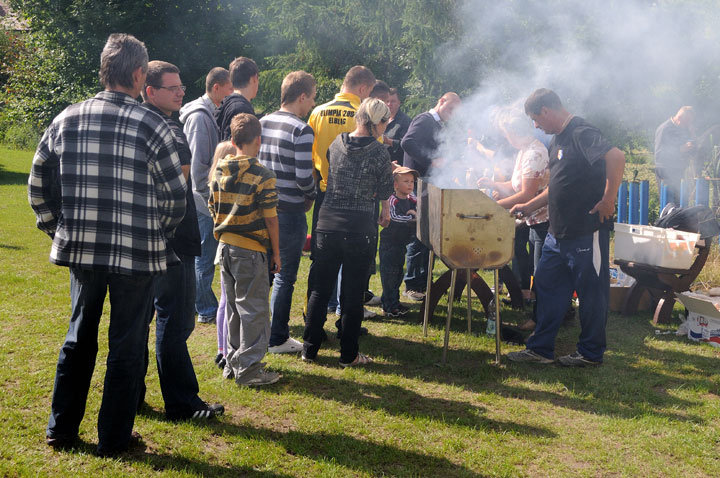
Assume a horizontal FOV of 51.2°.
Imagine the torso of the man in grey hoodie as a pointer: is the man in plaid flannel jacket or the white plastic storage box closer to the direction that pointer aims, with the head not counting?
the white plastic storage box

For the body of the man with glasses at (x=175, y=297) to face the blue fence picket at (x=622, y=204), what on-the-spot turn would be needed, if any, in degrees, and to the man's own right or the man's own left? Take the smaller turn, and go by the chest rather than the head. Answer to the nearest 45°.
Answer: approximately 45° to the man's own left

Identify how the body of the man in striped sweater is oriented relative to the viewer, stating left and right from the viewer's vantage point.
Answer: facing away from the viewer and to the right of the viewer

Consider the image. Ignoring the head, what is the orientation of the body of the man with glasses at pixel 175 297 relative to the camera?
to the viewer's right

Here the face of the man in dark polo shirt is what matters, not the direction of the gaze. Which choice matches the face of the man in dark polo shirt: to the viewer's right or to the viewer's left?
to the viewer's left

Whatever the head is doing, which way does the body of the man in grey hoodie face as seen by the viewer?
to the viewer's right

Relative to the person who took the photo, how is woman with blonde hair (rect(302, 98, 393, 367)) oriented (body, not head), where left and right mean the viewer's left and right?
facing away from the viewer and to the right of the viewer

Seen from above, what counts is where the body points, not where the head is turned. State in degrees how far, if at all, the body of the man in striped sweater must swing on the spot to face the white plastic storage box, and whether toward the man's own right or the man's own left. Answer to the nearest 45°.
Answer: approximately 45° to the man's own right
